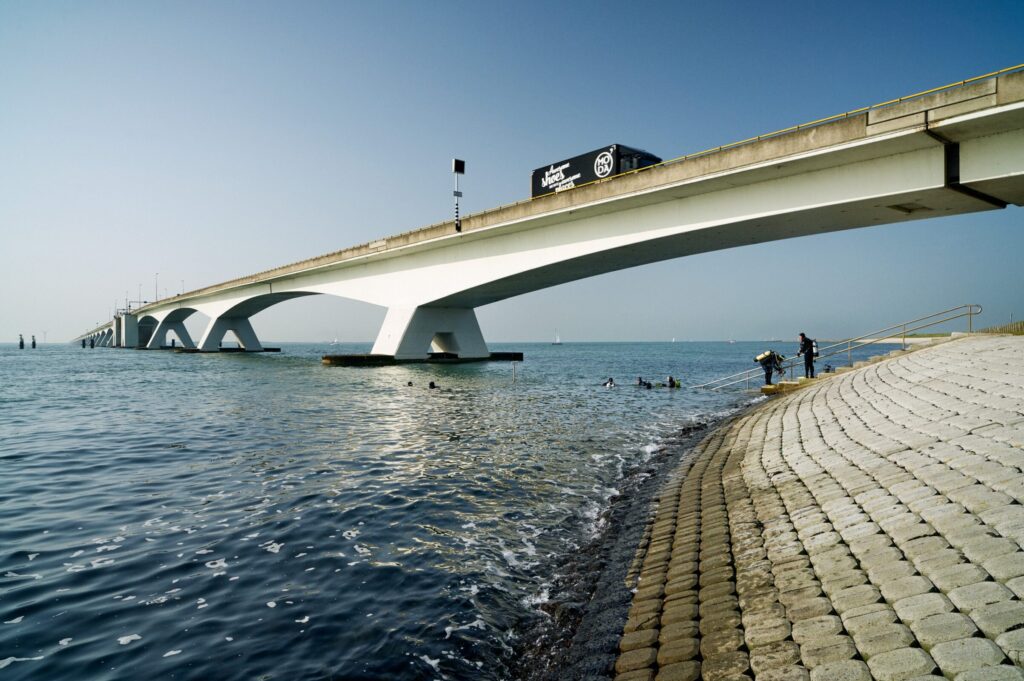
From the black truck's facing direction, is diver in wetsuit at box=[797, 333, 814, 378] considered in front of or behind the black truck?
in front

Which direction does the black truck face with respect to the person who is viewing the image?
facing the viewer and to the right of the viewer

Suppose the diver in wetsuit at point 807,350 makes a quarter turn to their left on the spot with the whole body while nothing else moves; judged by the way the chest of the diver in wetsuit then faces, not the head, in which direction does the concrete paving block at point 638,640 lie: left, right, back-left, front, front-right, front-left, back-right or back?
front

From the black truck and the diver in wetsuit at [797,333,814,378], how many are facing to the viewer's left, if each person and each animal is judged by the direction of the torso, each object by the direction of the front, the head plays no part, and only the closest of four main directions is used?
1

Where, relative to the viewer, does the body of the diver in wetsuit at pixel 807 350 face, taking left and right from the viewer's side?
facing to the left of the viewer

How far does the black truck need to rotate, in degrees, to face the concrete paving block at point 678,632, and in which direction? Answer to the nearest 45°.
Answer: approximately 45° to its right

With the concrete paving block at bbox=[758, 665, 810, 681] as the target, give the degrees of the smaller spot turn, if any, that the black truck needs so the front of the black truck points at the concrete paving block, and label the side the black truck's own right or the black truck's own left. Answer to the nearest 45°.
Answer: approximately 45° to the black truck's own right

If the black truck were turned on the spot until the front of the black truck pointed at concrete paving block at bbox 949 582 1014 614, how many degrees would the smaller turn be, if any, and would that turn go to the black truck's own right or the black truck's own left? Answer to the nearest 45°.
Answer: approximately 45° to the black truck's own right

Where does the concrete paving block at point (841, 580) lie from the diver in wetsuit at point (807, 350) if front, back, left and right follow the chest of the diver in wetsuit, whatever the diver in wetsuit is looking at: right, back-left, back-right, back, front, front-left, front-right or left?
left

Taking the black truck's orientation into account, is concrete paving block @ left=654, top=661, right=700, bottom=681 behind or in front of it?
in front

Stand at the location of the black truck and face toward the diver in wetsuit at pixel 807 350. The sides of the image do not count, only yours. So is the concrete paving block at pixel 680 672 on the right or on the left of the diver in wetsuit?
right
